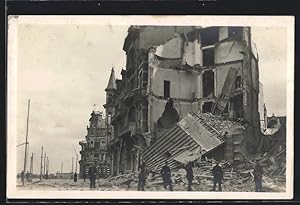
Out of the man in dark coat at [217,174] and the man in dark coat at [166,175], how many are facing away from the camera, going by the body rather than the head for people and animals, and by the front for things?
2

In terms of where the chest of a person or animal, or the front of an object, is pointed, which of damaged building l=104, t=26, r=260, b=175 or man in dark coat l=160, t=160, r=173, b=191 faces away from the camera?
the man in dark coat

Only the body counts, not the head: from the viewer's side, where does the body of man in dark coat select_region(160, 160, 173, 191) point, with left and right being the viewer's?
facing away from the viewer

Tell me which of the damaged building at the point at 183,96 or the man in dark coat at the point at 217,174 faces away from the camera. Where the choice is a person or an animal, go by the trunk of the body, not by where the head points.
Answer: the man in dark coat

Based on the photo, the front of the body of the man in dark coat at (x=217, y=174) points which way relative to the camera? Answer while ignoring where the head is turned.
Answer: away from the camera
